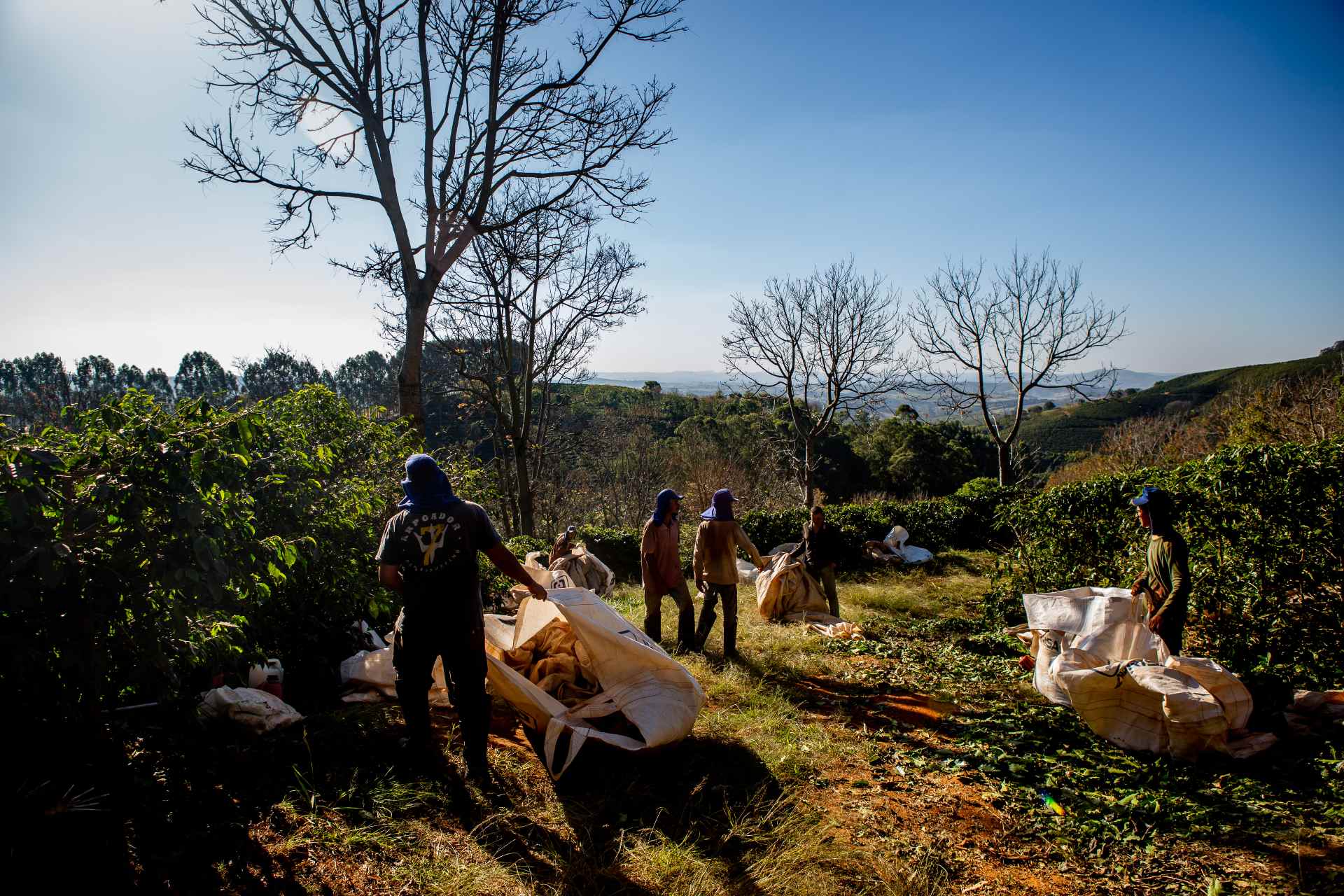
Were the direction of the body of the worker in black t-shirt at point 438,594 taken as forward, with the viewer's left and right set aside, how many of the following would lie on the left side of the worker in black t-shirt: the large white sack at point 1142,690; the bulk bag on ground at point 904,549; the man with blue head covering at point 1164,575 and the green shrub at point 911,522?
0

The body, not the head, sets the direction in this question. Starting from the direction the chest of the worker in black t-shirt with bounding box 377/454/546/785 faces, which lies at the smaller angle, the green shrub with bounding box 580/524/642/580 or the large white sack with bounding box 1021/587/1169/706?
the green shrub

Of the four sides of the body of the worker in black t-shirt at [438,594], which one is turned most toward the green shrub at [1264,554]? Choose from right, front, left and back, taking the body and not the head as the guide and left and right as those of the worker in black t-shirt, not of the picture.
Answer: right

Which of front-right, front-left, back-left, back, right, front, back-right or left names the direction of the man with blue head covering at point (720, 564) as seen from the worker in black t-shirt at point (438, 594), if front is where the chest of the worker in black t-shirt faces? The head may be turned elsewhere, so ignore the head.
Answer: front-right

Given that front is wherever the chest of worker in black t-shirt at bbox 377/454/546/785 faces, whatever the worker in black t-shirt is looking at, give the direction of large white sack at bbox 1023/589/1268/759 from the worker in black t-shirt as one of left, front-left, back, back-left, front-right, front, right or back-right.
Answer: right

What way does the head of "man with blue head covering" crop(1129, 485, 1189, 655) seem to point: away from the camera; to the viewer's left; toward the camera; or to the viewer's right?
to the viewer's left

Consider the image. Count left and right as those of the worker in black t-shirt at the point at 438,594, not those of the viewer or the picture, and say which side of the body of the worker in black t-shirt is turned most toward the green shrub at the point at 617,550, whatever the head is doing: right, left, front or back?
front

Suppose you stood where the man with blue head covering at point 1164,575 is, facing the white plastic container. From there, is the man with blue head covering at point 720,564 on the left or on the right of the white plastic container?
right

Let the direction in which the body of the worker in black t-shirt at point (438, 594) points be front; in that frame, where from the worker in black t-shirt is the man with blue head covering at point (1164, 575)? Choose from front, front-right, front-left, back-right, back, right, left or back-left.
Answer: right

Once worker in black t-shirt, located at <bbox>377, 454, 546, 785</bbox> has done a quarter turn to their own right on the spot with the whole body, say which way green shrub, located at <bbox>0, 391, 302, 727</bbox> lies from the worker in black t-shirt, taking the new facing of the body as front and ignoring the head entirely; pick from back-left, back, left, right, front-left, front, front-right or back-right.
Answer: back-right

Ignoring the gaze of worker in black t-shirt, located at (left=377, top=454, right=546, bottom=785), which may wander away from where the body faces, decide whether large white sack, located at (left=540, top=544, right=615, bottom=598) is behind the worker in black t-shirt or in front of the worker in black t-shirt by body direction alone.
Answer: in front

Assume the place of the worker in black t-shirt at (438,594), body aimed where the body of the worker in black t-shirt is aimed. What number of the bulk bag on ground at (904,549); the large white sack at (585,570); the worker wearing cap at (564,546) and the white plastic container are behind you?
0

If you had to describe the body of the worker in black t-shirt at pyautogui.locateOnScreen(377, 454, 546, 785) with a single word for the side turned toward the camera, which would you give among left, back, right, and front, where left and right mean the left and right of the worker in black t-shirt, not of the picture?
back
